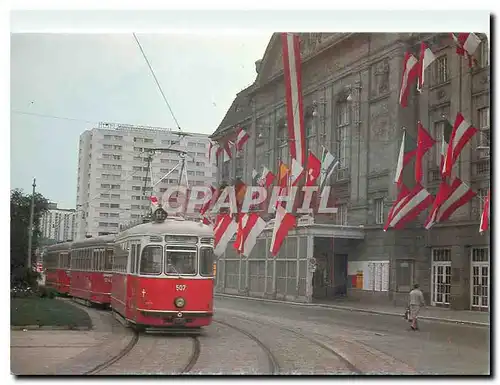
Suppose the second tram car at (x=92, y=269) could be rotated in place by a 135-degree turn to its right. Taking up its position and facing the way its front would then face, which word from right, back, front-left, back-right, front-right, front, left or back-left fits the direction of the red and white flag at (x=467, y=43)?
back-left

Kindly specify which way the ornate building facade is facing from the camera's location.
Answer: facing the viewer and to the left of the viewer

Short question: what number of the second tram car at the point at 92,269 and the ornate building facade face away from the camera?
0

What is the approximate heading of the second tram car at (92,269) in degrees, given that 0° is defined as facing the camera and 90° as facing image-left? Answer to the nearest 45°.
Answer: approximately 315°

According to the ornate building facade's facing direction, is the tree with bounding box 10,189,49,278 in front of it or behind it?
in front

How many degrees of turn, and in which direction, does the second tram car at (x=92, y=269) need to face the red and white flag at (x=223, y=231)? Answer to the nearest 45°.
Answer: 0° — it already faces it

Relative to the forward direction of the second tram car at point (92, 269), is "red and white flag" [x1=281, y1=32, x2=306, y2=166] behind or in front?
in front

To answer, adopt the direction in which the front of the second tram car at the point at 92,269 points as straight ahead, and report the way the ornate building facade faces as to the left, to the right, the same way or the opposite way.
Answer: to the right

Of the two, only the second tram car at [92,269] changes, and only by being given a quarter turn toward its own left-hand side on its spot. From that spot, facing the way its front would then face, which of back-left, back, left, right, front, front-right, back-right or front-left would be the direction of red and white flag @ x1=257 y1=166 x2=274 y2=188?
front
